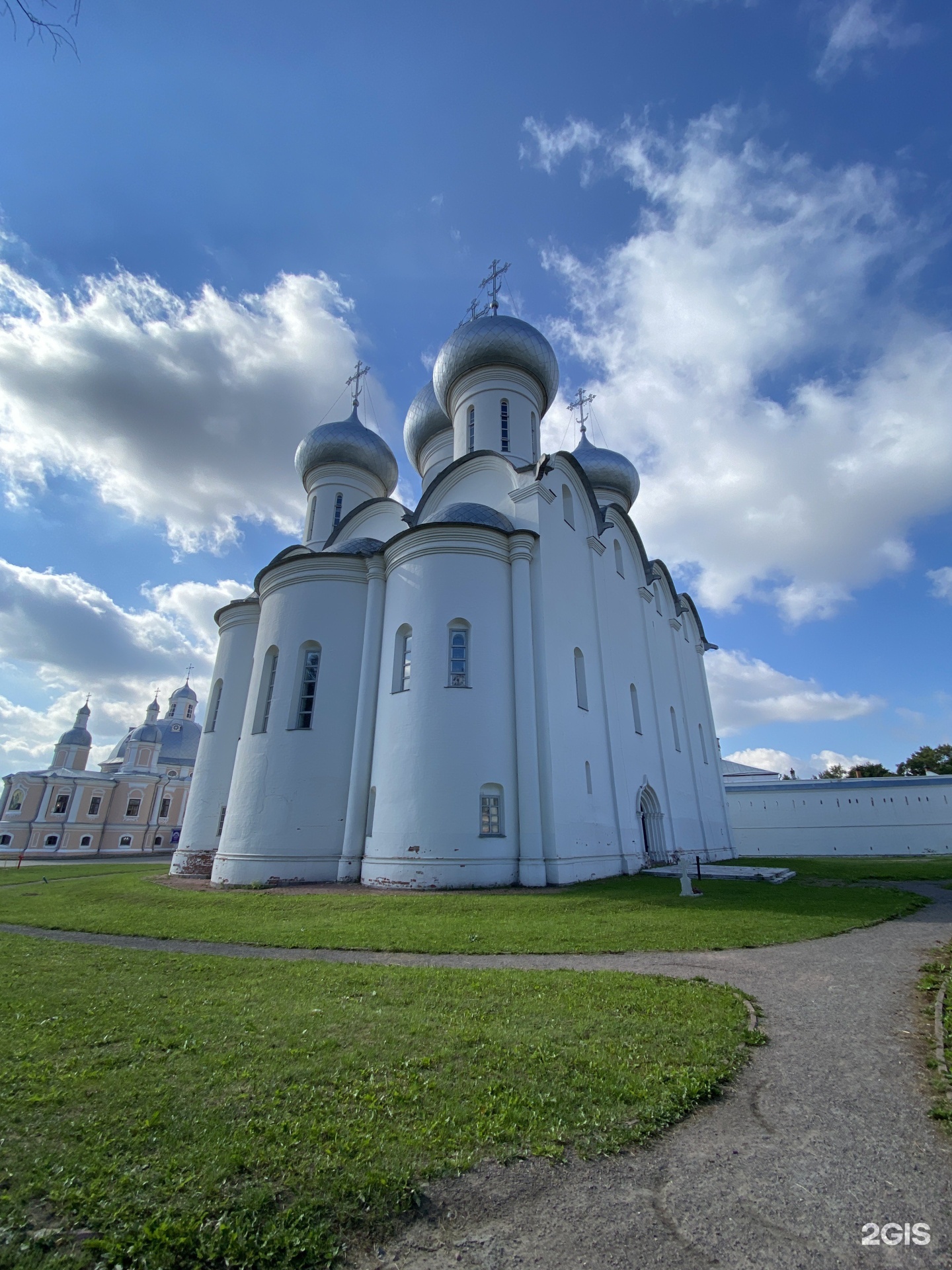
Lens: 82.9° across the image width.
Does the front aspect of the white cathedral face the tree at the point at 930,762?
yes
